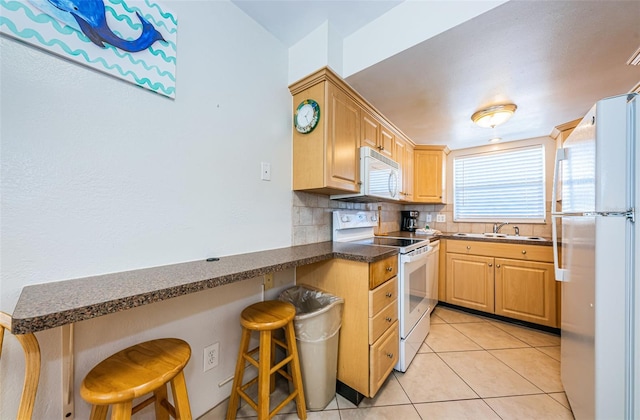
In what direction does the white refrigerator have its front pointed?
to the viewer's left

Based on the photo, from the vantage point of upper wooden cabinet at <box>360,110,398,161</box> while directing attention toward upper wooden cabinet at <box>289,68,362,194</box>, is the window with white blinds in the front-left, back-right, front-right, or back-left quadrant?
back-left

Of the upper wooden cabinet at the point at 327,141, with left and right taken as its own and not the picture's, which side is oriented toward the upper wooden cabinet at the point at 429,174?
left

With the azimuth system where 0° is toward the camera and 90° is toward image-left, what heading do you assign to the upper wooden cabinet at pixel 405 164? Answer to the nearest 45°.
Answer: approximately 270°

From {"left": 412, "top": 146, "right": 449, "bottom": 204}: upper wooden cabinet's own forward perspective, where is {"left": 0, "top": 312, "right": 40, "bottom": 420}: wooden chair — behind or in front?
in front

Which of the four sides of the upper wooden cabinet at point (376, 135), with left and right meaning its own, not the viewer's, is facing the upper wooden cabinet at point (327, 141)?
right

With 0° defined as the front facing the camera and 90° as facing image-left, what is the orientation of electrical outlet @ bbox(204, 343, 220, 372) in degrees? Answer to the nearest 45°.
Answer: approximately 315°

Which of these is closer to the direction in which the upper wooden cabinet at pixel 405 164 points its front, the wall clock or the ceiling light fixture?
the ceiling light fixture

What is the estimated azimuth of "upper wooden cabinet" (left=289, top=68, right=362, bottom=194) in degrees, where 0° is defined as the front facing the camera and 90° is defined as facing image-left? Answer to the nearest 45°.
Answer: approximately 315°

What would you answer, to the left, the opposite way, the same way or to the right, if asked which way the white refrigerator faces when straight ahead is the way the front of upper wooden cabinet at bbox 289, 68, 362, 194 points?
the opposite way

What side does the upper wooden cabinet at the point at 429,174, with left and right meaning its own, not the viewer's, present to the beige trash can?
front

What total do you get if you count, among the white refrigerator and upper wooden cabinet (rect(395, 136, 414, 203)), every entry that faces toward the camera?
0
